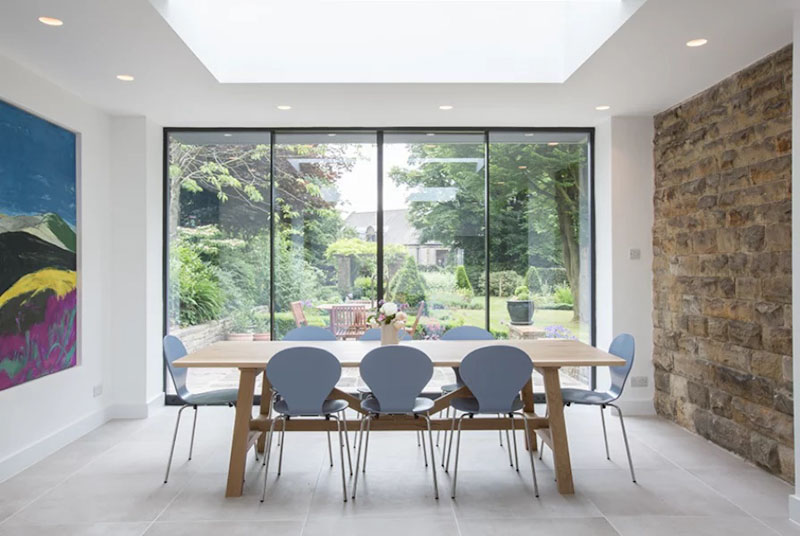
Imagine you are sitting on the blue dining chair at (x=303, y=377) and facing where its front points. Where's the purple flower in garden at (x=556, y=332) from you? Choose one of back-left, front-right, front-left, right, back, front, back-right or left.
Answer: front-right

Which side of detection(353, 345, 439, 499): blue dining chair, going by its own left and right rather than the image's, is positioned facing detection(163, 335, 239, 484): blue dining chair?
left

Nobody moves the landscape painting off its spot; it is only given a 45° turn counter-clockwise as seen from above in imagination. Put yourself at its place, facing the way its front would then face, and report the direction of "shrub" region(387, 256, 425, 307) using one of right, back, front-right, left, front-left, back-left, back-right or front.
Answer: front

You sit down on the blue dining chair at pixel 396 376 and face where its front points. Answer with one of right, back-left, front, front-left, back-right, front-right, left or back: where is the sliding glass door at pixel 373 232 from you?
front

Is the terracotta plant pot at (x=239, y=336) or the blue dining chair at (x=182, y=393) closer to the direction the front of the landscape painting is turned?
the blue dining chair

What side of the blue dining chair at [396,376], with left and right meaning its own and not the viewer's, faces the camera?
back

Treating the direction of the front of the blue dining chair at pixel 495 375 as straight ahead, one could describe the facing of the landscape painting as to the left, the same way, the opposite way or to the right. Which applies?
to the right

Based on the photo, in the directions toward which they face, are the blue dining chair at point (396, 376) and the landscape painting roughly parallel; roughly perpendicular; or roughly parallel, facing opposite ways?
roughly perpendicular

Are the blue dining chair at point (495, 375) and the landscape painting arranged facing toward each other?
no

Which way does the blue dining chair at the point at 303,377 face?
away from the camera

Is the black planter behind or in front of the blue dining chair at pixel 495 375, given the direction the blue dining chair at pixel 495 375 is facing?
in front

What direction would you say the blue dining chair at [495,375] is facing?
away from the camera

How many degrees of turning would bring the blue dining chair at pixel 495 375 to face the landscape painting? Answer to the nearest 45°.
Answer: approximately 90° to its left

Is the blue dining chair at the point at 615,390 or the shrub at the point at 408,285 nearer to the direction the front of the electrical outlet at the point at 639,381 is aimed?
the blue dining chair

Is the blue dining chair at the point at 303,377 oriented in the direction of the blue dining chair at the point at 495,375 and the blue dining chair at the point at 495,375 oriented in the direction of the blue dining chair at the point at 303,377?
no

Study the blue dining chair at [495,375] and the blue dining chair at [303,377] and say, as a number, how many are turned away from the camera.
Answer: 2

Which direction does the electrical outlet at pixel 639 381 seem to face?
toward the camera
